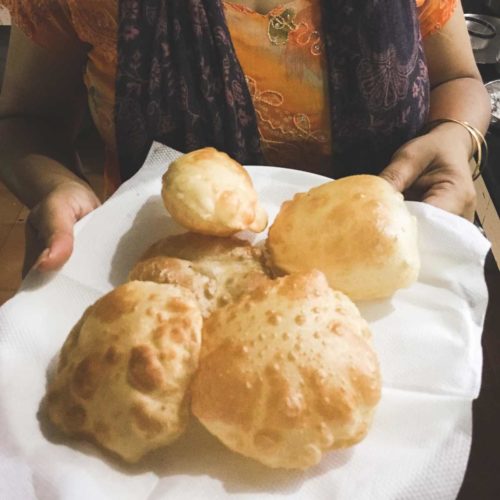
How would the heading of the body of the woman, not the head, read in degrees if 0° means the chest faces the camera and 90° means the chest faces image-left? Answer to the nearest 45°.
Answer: approximately 0°
